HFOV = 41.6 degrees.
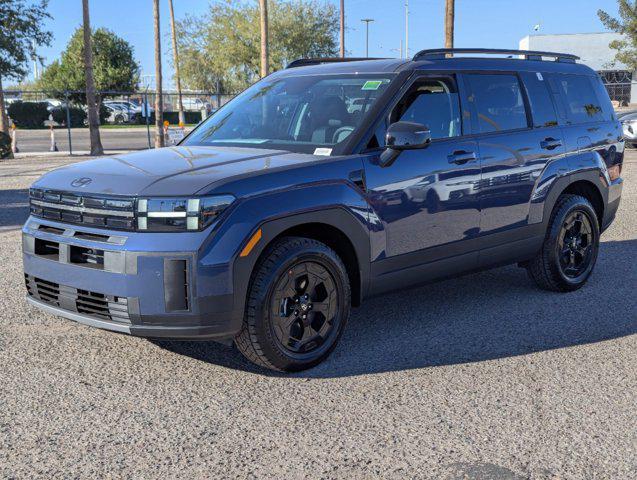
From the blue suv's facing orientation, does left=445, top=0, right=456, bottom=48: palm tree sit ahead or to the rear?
to the rear

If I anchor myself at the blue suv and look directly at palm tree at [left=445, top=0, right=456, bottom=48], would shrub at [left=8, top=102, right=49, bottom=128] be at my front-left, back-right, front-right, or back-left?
front-left

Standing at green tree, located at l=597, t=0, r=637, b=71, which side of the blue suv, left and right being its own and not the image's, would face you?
back

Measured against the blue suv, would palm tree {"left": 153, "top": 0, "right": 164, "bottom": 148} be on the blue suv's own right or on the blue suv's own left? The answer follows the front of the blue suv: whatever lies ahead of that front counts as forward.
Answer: on the blue suv's own right

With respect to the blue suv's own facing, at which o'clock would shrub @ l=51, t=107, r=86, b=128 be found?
The shrub is roughly at 4 o'clock from the blue suv.

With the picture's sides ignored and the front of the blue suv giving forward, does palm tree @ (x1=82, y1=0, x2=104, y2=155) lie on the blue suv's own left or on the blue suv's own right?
on the blue suv's own right

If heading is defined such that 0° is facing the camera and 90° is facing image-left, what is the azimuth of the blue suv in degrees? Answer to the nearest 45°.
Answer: approximately 45°

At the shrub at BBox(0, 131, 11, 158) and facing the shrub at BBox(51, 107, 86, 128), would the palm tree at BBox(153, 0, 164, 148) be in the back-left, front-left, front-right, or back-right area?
front-right

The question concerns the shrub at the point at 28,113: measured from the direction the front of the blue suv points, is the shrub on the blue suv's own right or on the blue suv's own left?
on the blue suv's own right

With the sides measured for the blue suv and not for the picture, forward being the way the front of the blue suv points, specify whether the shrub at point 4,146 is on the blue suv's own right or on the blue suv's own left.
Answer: on the blue suv's own right
